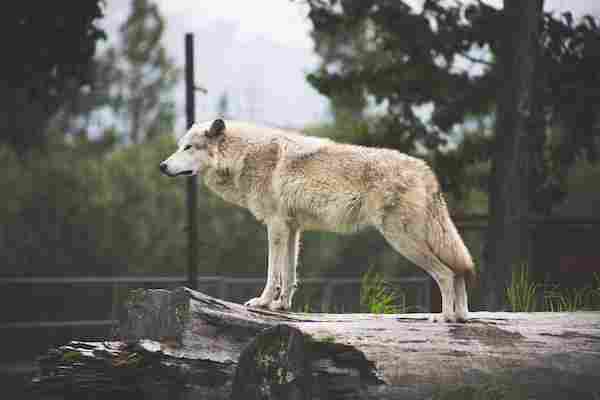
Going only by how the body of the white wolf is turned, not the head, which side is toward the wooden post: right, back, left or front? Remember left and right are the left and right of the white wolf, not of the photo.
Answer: right

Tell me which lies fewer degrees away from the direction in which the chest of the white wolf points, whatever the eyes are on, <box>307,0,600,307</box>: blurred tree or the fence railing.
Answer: the fence railing

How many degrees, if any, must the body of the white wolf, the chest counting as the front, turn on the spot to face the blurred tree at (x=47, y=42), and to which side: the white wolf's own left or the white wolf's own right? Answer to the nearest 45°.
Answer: approximately 45° to the white wolf's own right

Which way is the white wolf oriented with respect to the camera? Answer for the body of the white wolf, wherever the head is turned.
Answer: to the viewer's left

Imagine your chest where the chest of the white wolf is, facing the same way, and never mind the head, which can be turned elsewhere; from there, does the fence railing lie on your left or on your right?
on your right

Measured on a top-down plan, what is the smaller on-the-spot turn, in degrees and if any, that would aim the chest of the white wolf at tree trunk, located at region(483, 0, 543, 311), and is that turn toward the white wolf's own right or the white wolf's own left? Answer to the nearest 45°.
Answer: approximately 135° to the white wolf's own right

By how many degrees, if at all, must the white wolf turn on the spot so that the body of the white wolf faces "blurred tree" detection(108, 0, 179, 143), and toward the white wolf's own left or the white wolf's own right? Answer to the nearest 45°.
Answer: approximately 90° to the white wolf's own right
